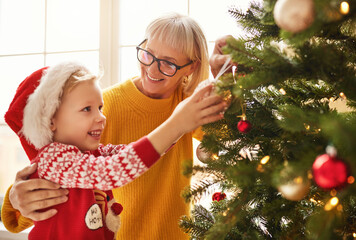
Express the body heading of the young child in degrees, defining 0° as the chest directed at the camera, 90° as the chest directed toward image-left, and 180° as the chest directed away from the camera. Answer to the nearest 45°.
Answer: approximately 270°
